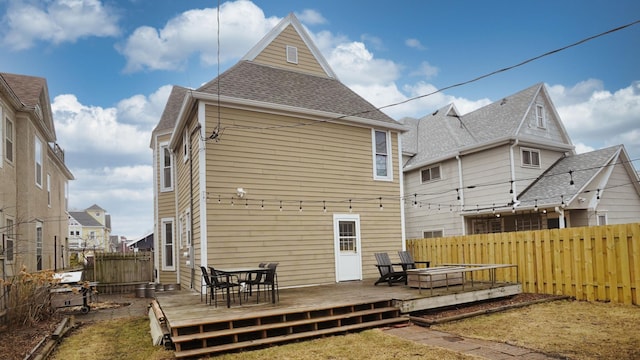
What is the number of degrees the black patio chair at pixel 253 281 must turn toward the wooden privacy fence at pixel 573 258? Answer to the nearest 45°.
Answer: approximately 180°

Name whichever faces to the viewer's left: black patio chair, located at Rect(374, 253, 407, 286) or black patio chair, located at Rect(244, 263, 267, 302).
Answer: black patio chair, located at Rect(244, 263, 267, 302)

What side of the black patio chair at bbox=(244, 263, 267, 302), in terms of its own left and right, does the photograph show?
left

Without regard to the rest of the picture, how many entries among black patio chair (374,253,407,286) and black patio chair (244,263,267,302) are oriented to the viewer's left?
1

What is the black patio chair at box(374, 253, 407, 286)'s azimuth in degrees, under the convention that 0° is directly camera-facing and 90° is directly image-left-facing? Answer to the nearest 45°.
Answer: approximately 315°

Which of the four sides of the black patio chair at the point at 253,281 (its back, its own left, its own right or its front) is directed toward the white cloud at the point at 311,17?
right

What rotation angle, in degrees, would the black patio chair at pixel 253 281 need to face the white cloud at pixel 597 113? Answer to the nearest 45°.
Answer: approximately 135° to its right

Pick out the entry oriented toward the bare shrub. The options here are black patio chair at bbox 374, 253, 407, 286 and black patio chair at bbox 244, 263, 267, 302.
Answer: black patio chair at bbox 244, 263, 267, 302

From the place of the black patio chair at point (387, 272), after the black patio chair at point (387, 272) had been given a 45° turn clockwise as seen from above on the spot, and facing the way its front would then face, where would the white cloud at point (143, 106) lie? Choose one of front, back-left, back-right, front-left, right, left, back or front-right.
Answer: back-right

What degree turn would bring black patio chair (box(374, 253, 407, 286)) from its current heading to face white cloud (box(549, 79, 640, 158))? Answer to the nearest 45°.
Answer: approximately 90° to its left
